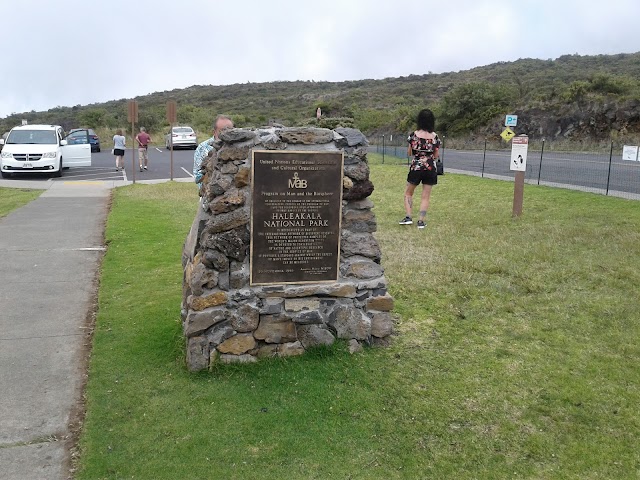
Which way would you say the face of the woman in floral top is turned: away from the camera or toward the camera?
away from the camera

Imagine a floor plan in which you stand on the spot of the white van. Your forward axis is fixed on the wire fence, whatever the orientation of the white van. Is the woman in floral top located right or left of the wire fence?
right

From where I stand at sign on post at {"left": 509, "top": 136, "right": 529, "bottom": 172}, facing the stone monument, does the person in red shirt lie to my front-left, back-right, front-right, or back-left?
back-right

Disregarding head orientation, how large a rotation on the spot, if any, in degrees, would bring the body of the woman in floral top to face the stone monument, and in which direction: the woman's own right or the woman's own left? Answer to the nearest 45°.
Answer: approximately 180°

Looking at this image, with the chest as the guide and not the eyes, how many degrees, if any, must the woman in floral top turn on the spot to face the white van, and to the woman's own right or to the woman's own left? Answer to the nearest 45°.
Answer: approximately 45° to the woman's own left

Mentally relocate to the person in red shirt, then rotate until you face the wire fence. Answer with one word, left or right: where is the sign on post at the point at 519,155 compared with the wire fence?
right

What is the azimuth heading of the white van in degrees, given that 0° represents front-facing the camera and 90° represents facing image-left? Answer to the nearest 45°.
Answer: approximately 0°

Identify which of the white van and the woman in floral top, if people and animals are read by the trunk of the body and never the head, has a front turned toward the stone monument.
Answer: the white van

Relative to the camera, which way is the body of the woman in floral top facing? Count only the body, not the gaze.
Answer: away from the camera

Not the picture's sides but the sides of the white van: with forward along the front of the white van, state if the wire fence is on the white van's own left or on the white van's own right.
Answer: on the white van's own left

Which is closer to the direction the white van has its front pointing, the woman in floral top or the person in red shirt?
the woman in floral top

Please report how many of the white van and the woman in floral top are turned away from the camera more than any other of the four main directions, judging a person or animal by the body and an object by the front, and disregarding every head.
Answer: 1

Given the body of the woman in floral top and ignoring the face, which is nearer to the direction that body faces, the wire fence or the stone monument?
the wire fence
